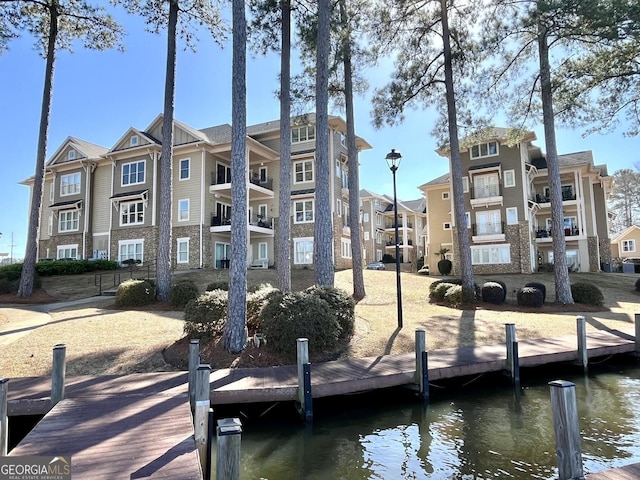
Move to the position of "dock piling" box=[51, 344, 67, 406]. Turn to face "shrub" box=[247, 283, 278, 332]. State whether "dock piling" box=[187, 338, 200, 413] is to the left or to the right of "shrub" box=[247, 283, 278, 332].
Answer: right

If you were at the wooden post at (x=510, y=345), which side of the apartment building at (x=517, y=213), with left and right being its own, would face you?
front

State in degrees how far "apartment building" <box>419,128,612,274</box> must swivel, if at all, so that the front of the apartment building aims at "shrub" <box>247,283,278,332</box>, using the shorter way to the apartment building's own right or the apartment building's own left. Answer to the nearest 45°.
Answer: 0° — it already faces it

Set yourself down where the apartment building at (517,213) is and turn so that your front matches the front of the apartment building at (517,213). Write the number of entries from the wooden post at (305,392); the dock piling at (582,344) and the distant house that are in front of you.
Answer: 2

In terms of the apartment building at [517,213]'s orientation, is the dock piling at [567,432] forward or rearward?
forward

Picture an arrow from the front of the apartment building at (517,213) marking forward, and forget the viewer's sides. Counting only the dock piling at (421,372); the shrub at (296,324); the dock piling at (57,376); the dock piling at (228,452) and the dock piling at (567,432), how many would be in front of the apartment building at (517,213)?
5

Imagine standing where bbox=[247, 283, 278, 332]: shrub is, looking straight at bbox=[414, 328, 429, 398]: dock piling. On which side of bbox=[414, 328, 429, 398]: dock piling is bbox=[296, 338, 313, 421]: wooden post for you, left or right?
right

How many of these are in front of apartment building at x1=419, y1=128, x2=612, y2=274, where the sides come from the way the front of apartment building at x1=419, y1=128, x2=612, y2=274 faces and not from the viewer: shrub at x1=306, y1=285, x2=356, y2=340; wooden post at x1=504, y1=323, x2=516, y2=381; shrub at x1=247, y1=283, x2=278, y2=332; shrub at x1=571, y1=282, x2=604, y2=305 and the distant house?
4

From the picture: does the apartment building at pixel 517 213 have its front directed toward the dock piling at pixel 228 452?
yes

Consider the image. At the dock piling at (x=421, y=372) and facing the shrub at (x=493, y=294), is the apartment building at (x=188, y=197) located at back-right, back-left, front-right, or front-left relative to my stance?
front-left

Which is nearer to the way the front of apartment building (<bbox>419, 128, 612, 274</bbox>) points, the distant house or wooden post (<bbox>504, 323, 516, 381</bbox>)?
the wooden post

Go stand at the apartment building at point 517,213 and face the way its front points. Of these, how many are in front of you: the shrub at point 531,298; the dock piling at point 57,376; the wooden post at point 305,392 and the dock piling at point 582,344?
4

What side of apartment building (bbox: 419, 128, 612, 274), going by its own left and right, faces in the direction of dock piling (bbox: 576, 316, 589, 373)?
front

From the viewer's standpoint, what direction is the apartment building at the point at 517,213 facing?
toward the camera

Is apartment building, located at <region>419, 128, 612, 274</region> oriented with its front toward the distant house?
no

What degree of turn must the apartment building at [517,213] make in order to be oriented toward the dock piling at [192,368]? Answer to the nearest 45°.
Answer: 0° — it already faces it

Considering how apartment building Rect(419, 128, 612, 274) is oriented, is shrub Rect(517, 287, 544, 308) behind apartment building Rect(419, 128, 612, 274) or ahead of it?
ahead

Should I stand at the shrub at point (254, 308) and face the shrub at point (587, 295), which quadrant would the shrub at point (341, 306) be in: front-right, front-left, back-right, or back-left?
front-right

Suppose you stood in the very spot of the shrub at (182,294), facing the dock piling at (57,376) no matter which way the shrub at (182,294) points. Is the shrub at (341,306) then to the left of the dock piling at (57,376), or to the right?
left

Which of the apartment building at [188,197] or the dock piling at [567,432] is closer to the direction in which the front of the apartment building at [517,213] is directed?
the dock piling
